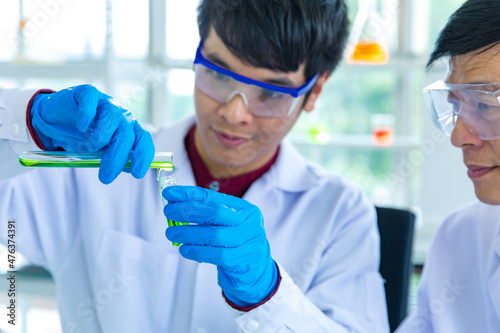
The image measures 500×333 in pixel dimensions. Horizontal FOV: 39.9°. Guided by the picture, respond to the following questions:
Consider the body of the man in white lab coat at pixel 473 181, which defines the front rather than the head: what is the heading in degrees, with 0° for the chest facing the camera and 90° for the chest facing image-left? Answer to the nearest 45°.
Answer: approximately 45°

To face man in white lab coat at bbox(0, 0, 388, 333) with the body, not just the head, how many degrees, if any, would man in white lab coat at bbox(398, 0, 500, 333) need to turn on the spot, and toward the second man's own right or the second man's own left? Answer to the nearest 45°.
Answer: approximately 45° to the second man's own right

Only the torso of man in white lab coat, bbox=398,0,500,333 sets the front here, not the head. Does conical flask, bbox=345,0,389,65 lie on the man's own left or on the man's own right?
on the man's own right
